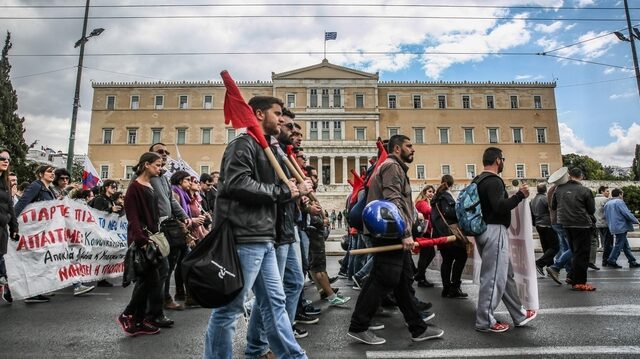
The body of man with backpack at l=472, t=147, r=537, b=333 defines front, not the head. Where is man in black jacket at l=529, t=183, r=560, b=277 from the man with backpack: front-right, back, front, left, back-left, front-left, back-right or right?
left

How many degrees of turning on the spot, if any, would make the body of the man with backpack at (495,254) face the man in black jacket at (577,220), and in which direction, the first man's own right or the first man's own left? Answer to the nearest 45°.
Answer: approximately 45° to the first man's own left

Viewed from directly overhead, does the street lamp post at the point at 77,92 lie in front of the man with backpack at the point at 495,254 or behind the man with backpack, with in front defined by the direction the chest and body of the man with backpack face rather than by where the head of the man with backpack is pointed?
behind

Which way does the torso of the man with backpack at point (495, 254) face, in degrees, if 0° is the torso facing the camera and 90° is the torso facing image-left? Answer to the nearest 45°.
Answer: approximately 270°
